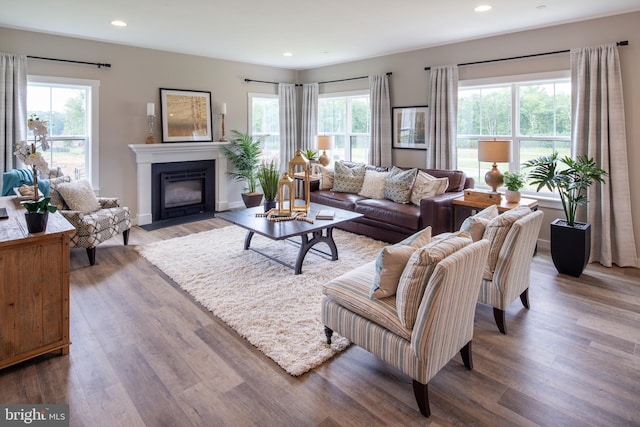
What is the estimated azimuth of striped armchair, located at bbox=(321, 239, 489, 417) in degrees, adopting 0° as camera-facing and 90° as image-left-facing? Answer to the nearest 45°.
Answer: approximately 135°

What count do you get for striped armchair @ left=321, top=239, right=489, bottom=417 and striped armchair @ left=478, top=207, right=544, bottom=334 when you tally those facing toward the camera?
0

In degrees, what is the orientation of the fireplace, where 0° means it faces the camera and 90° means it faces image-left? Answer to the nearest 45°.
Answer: approximately 315°

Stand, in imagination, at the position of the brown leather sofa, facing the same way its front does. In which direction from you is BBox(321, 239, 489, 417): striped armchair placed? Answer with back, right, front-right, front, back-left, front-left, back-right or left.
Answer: front-left

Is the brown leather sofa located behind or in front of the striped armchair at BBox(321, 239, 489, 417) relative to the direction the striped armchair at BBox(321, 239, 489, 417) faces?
in front

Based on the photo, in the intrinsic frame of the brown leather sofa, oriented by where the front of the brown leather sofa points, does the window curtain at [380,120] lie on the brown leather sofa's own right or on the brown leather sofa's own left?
on the brown leather sofa's own right

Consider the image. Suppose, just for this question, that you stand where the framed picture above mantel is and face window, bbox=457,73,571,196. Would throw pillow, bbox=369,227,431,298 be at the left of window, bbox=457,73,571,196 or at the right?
right

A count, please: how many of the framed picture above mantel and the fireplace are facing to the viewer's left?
0

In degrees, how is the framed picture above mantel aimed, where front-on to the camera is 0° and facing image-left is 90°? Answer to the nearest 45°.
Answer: approximately 315°

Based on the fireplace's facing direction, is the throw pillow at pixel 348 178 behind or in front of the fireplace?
in front

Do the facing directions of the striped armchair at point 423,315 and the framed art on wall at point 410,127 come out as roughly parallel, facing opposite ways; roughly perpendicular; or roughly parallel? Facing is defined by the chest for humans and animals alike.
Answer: roughly perpendicular

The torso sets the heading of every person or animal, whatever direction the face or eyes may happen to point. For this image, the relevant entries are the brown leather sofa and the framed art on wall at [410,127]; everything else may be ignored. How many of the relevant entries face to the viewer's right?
0
